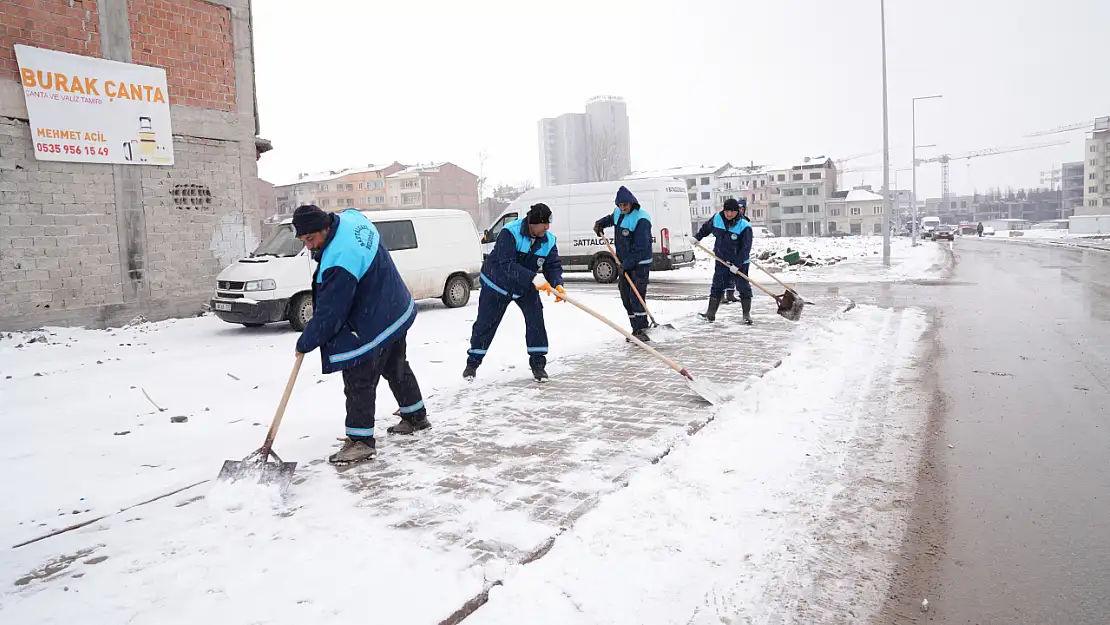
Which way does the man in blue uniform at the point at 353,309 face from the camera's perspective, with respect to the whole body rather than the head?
to the viewer's left

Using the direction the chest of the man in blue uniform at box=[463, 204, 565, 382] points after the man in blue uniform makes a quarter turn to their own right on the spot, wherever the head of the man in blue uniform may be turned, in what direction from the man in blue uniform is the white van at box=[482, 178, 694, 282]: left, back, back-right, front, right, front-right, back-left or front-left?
back-right

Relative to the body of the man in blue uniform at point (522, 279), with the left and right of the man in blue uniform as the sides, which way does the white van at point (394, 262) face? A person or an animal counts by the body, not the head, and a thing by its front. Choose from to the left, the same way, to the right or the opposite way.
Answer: to the right

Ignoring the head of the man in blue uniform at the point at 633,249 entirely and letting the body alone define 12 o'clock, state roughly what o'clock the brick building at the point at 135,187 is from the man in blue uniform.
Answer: The brick building is roughly at 2 o'clock from the man in blue uniform.

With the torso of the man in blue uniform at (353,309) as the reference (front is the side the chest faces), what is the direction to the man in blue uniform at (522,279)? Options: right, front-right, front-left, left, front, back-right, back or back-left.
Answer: back-right

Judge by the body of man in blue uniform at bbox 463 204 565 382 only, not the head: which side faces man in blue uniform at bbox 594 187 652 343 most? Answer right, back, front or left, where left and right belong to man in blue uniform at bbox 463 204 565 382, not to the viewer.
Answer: left

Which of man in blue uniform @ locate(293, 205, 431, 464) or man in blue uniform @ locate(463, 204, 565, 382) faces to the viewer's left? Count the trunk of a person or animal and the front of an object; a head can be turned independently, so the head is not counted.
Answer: man in blue uniform @ locate(293, 205, 431, 464)

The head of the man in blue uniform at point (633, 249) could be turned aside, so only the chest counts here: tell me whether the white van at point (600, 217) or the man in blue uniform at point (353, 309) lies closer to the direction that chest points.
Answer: the man in blue uniform

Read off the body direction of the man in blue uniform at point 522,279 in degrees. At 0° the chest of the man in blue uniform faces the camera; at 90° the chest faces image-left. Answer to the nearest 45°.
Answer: approximately 315°

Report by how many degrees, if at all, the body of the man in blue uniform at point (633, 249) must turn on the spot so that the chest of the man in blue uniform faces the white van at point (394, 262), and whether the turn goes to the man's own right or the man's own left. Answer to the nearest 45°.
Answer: approximately 90° to the man's own right

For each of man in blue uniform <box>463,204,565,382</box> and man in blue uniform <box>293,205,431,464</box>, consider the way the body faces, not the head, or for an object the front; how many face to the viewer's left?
1
